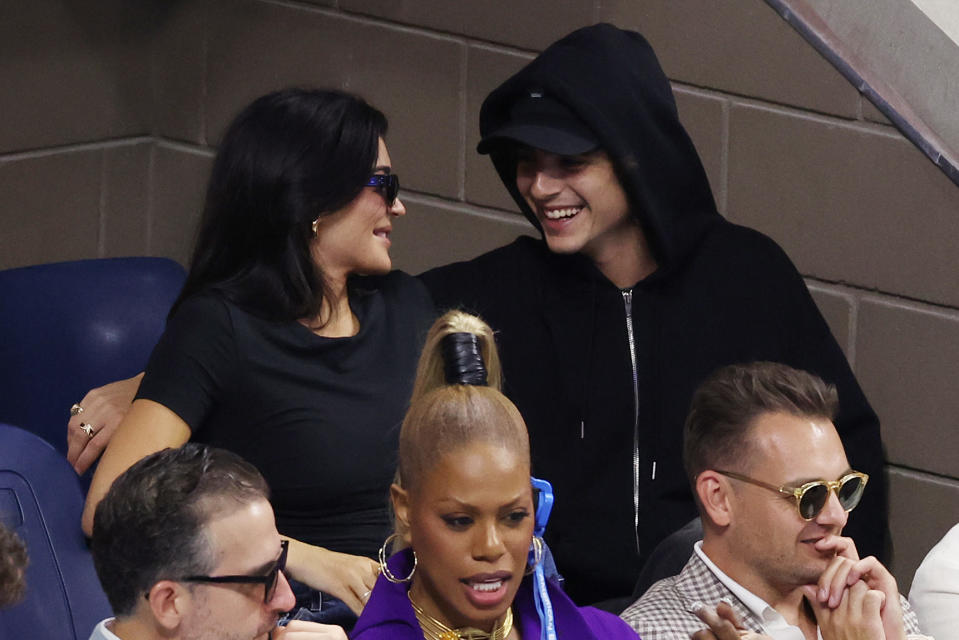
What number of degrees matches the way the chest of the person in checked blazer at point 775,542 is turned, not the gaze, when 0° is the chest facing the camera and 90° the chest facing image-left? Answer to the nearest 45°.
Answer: approximately 315°

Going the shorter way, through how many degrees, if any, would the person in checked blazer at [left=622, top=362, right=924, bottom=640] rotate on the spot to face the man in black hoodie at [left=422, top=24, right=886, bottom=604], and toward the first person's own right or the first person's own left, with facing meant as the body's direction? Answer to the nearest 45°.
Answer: approximately 180°

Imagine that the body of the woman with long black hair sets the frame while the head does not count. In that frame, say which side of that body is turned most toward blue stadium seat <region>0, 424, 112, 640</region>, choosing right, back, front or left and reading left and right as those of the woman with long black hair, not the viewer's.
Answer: right

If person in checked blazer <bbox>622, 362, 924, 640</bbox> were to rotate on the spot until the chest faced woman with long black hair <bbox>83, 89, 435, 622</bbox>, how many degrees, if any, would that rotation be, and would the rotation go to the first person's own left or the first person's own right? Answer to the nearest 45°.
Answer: approximately 135° to the first person's own right

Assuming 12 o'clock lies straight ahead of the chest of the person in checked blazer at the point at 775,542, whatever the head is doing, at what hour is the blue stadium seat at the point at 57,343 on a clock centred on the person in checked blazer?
The blue stadium seat is roughly at 5 o'clock from the person in checked blazer.

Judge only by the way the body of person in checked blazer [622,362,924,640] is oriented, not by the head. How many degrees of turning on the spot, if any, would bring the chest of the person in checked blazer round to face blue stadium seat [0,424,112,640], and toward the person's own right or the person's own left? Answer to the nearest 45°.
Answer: approximately 135° to the person's own right

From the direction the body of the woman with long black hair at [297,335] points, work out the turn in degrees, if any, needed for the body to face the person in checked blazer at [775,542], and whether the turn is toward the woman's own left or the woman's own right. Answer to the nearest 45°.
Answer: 0° — they already face them
